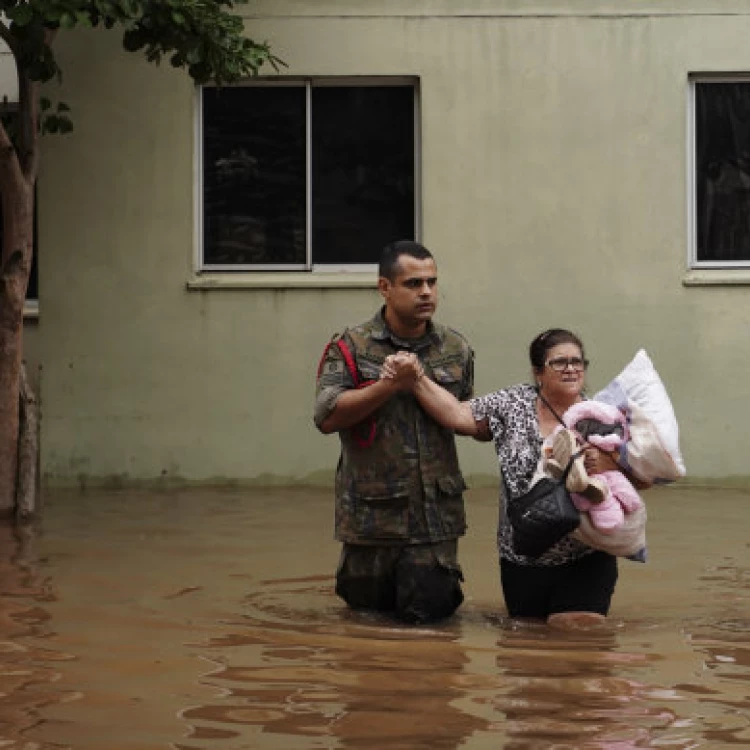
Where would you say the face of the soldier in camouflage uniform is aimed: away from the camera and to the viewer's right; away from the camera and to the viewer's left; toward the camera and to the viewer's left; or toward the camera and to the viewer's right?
toward the camera and to the viewer's right

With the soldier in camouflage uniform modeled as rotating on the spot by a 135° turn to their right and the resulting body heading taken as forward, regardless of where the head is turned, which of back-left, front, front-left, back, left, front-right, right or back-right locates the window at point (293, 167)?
right

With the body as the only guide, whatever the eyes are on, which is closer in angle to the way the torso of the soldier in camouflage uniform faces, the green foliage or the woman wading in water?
the woman wading in water

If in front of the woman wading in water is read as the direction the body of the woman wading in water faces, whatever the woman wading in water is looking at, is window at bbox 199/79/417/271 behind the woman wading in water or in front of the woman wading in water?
behind

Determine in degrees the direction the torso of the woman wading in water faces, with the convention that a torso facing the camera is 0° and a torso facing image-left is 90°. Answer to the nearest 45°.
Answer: approximately 315°

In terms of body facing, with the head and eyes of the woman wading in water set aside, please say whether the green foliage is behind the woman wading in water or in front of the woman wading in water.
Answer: behind

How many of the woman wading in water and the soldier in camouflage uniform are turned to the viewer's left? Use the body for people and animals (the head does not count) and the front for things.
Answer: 0

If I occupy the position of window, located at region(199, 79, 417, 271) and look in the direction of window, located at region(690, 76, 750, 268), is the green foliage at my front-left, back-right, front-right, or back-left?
back-right
